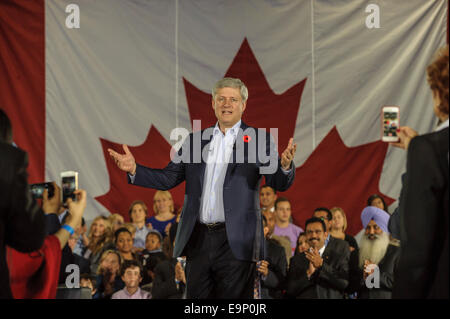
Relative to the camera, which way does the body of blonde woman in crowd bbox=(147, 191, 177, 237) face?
toward the camera

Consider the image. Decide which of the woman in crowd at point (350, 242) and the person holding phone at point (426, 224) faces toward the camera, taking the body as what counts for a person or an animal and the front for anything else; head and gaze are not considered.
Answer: the woman in crowd

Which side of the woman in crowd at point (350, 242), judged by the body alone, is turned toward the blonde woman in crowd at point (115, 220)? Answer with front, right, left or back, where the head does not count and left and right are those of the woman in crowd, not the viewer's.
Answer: right

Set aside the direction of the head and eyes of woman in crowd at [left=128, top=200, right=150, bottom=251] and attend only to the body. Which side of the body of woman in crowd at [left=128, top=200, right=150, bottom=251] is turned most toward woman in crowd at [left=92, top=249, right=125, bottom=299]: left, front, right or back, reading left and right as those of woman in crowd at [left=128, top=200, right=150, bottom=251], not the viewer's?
front

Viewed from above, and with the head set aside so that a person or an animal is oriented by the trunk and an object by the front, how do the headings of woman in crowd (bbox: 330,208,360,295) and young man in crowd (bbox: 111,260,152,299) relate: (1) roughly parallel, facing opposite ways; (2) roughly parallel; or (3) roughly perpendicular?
roughly parallel

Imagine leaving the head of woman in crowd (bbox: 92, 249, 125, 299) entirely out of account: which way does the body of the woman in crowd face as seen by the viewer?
toward the camera

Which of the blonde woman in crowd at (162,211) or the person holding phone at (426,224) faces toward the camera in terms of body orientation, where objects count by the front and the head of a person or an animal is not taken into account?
the blonde woman in crowd

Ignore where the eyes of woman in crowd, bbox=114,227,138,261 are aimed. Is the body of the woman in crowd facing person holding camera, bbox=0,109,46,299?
yes

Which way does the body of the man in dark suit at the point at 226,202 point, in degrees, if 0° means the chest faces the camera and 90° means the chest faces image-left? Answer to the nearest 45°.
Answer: approximately 0°

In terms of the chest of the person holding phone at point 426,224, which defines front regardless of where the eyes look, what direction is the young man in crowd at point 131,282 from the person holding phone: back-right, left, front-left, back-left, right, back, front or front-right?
front

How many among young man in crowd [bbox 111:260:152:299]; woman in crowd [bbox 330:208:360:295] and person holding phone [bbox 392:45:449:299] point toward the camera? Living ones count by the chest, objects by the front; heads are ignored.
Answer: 2

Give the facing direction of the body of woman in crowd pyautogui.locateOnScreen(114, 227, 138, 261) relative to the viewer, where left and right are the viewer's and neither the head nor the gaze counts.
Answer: facing the viewer

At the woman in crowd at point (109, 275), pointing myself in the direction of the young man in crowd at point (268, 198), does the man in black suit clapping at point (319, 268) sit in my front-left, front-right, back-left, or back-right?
front-right

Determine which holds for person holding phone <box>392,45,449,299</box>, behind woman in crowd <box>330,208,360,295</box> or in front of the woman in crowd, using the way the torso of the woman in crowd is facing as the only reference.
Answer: in front
